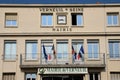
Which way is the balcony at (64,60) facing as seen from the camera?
toward the camera

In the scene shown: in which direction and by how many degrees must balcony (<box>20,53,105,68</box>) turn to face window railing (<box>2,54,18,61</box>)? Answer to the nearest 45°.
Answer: approximately 90° to its right

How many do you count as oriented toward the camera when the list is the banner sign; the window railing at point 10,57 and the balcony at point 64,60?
3

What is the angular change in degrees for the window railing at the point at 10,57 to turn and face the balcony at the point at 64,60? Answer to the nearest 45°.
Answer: approximately 90° to its left

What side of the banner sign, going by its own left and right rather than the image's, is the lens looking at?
front
